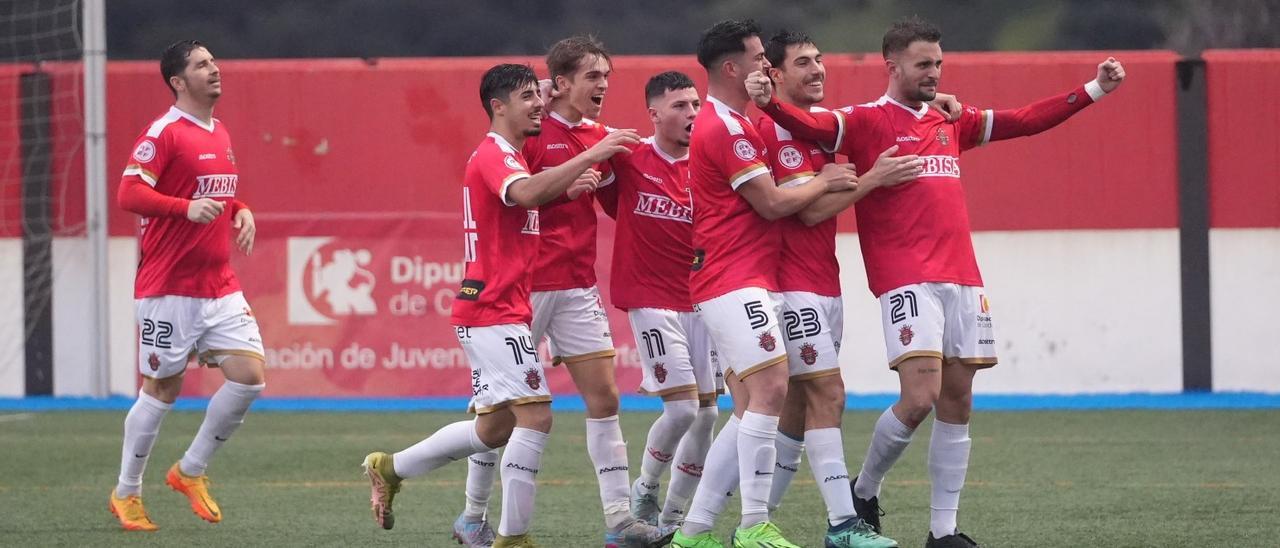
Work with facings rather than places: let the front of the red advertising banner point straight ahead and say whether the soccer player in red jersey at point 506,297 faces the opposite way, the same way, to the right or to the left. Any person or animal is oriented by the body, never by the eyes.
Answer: to the left

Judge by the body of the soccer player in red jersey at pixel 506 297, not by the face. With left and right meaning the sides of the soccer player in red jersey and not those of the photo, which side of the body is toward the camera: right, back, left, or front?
right

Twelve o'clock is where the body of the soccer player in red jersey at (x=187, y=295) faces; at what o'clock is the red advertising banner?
The red advertising banner is roughly at 8 o'clock from the soccer player in red jersey.

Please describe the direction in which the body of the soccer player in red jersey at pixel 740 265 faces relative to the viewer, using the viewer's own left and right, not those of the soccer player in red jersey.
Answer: facing to the right of the viewer

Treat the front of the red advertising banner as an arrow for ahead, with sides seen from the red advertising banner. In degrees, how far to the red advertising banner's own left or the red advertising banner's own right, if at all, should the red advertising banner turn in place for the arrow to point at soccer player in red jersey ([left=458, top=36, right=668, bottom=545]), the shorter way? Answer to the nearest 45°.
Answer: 0° — it already faces them

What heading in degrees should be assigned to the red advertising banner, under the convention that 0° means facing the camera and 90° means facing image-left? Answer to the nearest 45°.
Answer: approximately 0°

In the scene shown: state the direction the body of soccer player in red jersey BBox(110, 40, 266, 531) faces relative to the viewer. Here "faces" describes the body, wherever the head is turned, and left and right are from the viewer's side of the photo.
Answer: facing the viewer and to the right of the viewer

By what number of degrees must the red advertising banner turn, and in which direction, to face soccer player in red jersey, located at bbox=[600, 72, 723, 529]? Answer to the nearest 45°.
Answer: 0° — it already faces them

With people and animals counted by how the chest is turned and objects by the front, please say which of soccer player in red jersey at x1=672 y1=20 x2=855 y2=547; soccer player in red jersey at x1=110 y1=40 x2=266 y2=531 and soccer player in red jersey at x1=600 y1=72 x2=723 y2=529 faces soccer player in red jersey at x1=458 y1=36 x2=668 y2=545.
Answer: soccer player in red jersey at x1=110 y1=40 x2=266 y2=531
